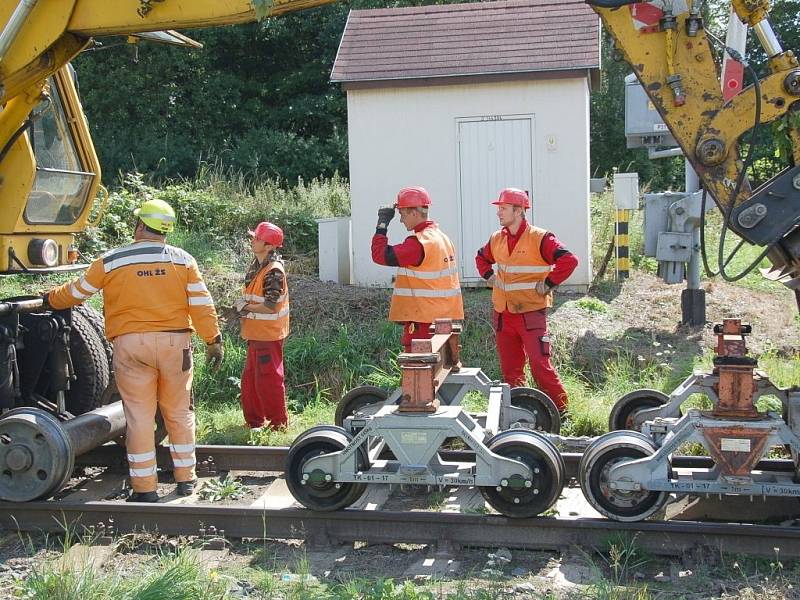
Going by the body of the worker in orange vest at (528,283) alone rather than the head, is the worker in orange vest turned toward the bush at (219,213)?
no

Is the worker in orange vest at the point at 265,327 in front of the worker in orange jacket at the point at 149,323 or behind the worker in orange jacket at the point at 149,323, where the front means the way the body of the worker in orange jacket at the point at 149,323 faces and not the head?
in front

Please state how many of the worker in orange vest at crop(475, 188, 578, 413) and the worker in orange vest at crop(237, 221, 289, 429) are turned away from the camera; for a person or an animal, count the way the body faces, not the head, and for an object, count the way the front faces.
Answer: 0

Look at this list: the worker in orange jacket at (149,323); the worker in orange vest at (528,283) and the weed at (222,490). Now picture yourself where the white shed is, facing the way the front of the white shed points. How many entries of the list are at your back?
0

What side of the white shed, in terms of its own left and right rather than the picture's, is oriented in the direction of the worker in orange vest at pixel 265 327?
front

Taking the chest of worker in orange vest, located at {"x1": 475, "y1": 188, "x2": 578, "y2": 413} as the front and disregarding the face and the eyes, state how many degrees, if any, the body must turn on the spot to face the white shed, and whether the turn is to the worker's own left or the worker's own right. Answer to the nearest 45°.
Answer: approximately 135° to the worker's own right

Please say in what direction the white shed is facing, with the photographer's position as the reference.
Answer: facing the viewer

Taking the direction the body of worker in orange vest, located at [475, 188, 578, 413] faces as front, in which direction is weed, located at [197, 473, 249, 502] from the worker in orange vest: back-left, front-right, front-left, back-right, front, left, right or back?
front

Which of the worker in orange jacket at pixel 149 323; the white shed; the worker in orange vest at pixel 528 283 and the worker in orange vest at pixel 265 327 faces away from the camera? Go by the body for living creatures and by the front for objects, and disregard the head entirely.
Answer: the worker in orange jacket at pixel 149 323

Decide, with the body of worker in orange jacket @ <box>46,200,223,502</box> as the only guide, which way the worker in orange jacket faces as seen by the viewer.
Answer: away from the camera

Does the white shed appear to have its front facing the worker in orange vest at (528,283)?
yes
